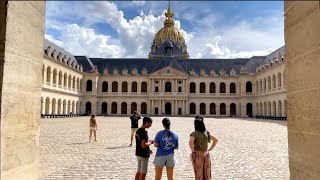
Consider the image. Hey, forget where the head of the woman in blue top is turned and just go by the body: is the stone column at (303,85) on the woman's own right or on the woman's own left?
on the woman's own right

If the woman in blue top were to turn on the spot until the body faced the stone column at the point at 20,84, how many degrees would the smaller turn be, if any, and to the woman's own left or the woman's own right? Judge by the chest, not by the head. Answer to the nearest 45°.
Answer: approximately 90° to the woman's own left

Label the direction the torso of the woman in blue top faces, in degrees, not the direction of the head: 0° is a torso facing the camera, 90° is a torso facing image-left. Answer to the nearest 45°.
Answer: approximately 180°

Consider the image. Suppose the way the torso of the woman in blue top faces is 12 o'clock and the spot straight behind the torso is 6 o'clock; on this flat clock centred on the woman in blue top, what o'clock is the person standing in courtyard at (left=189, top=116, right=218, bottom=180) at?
The person standing in courtyard is roughly at 4 o'clock from the woman in blue top.

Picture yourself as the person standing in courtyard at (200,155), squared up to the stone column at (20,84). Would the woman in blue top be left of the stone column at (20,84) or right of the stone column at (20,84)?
right

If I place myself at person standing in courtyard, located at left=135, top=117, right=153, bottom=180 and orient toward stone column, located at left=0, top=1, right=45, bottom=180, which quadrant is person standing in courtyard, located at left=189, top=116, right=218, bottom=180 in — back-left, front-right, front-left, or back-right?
back-left
